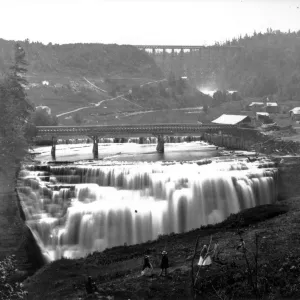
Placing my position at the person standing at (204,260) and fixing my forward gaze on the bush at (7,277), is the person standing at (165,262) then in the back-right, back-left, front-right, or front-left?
front-right
